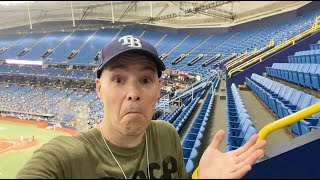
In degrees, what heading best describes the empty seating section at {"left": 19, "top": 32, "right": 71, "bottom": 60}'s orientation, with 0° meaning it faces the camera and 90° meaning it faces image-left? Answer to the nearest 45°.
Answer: approximately 45°

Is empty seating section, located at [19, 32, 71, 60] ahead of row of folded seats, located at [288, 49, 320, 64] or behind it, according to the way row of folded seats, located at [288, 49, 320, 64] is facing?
ahead

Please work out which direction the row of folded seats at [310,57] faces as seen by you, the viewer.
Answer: facing the viewer and to the left of the viewer

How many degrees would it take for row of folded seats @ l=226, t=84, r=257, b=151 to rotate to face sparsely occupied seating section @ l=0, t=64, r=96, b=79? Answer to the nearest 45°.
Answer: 0° — it already faces it

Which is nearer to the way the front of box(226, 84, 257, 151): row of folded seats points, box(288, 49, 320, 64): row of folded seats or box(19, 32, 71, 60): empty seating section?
the empty seating section

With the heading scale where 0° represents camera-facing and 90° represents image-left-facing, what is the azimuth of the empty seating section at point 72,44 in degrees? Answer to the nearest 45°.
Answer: approximately 45°

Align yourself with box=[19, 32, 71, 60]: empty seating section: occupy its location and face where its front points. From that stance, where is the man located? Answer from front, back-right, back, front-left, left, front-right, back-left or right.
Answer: front-left

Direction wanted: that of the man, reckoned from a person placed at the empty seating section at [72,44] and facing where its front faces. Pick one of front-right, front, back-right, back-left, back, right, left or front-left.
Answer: front-left

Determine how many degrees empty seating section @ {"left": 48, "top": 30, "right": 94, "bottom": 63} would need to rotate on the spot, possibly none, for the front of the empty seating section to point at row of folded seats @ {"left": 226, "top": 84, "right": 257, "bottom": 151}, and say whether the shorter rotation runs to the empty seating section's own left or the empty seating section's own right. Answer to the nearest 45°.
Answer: approximately 45° to the empty seating section's own left

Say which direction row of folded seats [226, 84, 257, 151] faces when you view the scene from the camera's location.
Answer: facing to the left of the viewer

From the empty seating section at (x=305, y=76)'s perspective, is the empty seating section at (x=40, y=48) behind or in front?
in front
